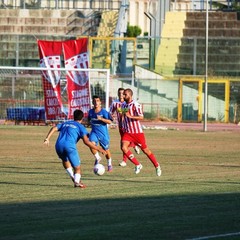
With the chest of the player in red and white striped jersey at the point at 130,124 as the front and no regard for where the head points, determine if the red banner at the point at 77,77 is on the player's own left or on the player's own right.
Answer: on the player's own right

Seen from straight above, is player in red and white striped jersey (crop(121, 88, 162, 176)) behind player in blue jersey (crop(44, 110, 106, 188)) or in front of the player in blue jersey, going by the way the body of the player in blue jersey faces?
in front

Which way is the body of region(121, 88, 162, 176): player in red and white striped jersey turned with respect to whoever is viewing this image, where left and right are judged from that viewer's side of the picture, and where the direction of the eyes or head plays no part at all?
facing the viewer and to the left of the viewer

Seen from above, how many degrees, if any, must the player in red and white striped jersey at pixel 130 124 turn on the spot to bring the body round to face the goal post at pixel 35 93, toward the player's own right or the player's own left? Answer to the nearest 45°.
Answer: approximately 135° to the player's own right

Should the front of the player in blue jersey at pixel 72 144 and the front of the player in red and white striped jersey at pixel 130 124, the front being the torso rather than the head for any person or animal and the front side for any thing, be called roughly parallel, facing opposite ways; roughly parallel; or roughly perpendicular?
roughly parallel, facing opposite ways

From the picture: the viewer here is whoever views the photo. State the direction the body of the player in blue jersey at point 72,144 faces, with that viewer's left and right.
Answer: facing away from the viewer and to the right of the viewer

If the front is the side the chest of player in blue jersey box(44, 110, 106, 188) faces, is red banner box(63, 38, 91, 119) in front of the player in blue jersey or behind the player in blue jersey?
in front

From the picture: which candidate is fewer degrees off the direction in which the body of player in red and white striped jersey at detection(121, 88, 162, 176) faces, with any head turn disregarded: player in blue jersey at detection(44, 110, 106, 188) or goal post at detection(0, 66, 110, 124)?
the player in blue jersey
